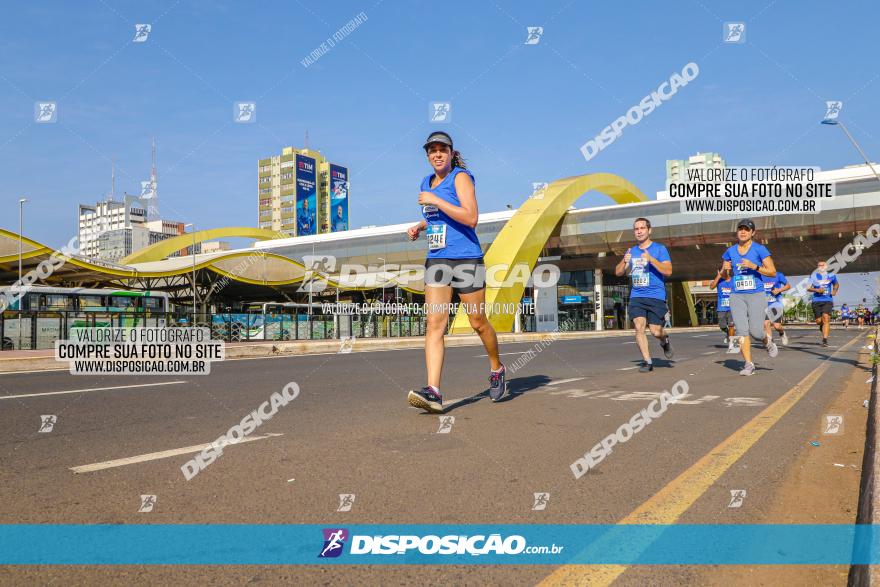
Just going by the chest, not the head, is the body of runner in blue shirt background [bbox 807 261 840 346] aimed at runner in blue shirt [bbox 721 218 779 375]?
yes

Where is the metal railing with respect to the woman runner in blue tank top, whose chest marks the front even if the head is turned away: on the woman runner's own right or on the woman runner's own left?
on the woman runner's own right

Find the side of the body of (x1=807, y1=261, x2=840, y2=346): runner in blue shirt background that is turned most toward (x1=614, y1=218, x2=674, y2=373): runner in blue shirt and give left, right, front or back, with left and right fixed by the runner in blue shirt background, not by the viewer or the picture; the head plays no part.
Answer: front

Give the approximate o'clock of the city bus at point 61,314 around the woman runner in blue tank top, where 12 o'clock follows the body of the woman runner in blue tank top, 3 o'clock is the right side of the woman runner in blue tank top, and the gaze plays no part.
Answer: The city bus is roughly at 3 o'clock from the woman runner in blue tank top.

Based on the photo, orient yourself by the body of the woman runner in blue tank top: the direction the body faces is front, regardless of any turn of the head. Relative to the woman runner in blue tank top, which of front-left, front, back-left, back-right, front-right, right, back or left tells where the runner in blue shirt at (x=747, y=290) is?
back

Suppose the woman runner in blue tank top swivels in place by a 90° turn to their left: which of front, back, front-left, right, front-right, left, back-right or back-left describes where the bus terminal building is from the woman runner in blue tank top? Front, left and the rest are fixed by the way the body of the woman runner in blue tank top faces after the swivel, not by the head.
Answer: back-left

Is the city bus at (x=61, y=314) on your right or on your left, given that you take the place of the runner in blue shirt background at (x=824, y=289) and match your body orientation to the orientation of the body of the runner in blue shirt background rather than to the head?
on your right

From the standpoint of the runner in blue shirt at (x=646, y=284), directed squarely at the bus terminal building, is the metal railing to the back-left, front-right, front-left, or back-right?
front-left

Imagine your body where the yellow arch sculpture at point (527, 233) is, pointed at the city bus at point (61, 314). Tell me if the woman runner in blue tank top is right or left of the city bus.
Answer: left

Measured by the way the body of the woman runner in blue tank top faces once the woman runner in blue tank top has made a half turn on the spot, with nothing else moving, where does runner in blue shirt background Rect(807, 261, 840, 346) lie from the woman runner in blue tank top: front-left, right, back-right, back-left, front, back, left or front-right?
front

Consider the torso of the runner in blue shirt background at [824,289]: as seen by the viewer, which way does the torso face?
toward the camera
